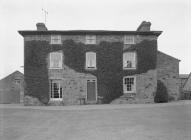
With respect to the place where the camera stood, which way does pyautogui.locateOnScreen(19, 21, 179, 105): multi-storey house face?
facing the viewer

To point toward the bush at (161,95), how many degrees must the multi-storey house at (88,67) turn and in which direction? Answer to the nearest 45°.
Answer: approximately 90° to its left
